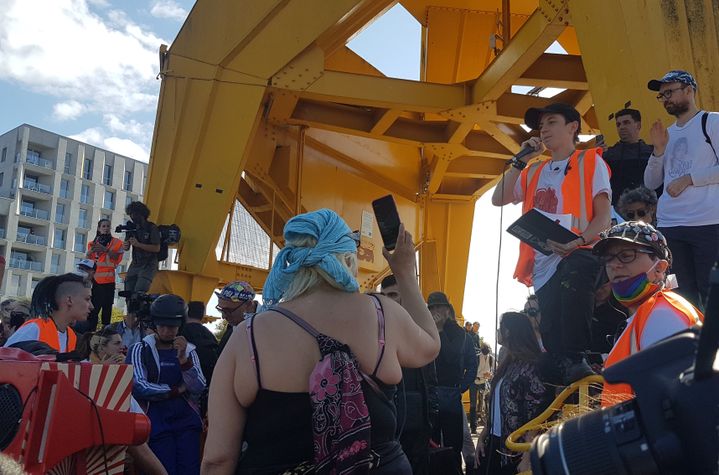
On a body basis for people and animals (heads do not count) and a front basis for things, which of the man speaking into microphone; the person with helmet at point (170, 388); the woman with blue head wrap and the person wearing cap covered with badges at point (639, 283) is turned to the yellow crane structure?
the woman with blue head wrap

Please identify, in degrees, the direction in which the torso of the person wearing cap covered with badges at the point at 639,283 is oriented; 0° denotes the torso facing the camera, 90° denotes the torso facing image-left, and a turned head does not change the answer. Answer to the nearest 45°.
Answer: approximately 45°

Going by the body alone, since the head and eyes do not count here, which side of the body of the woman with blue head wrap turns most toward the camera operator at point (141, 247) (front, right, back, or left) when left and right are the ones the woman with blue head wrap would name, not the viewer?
front

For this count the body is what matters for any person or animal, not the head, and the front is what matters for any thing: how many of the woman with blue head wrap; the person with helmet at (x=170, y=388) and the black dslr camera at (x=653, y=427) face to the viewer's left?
1

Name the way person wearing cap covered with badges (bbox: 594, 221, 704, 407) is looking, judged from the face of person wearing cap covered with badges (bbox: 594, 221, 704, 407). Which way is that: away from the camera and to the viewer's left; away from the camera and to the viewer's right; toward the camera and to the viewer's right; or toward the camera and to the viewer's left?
toward the camera and to the viewer's left

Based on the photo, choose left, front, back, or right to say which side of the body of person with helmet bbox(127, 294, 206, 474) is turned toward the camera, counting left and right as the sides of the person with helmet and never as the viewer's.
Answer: front

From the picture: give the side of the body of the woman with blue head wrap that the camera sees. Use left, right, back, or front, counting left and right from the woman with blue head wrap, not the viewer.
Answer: back

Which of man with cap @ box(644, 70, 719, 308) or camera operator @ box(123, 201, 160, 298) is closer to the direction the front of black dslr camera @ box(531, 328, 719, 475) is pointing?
the camera operator

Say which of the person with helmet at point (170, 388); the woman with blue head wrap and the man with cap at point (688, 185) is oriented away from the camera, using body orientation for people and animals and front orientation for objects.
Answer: the woman with blue head wrap

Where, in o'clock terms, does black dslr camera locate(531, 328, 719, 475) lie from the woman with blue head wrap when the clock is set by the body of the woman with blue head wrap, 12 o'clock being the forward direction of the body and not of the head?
The black dslr camera is roughly at 5 o'clock from the woman with blue head wrap.

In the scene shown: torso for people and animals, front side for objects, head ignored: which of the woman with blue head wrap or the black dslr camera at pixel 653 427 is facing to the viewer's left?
the black dslr camera

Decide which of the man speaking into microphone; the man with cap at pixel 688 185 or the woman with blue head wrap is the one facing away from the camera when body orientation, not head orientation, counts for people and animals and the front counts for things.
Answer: the woman with blue head wrap

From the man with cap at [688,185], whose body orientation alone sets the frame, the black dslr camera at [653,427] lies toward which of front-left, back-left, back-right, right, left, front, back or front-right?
front-left

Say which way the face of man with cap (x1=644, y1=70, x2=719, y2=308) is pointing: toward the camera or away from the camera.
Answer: toward the camera

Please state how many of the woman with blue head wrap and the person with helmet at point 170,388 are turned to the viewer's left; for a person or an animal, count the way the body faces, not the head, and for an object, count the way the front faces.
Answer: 0

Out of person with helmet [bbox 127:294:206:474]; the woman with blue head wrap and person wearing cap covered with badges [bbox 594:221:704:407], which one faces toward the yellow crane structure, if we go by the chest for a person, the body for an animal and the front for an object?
the woman with blue head wrap

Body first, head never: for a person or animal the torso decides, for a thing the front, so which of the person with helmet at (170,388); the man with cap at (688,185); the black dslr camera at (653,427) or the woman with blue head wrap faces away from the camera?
the woman with blue head wrap

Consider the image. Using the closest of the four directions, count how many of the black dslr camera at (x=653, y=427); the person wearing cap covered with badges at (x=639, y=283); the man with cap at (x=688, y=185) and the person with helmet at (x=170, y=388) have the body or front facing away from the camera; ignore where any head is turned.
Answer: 0
